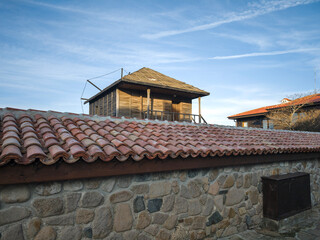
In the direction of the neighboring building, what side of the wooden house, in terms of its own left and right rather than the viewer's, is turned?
left

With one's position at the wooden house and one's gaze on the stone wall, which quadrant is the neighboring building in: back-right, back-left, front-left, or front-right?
back-left

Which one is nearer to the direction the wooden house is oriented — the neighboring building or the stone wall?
the stone wall

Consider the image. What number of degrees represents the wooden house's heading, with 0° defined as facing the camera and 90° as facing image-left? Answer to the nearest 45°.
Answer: approximately 315°

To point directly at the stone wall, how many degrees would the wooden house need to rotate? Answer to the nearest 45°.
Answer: approximately 45° to its right
